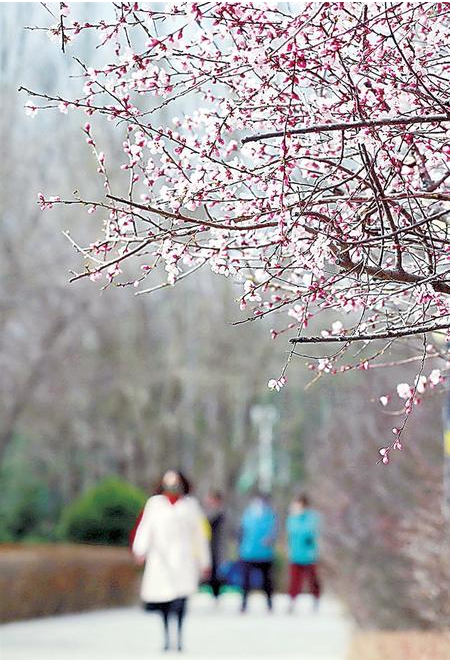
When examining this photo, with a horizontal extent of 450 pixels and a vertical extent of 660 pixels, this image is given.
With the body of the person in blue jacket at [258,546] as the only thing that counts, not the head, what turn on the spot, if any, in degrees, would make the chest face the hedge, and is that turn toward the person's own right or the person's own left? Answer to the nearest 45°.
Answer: approximately 135° to the person's own left

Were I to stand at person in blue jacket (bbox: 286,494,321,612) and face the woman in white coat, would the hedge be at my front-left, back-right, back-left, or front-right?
front-right

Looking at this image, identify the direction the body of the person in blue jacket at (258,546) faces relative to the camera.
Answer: away from the camera

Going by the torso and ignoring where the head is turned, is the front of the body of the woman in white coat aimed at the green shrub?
no
